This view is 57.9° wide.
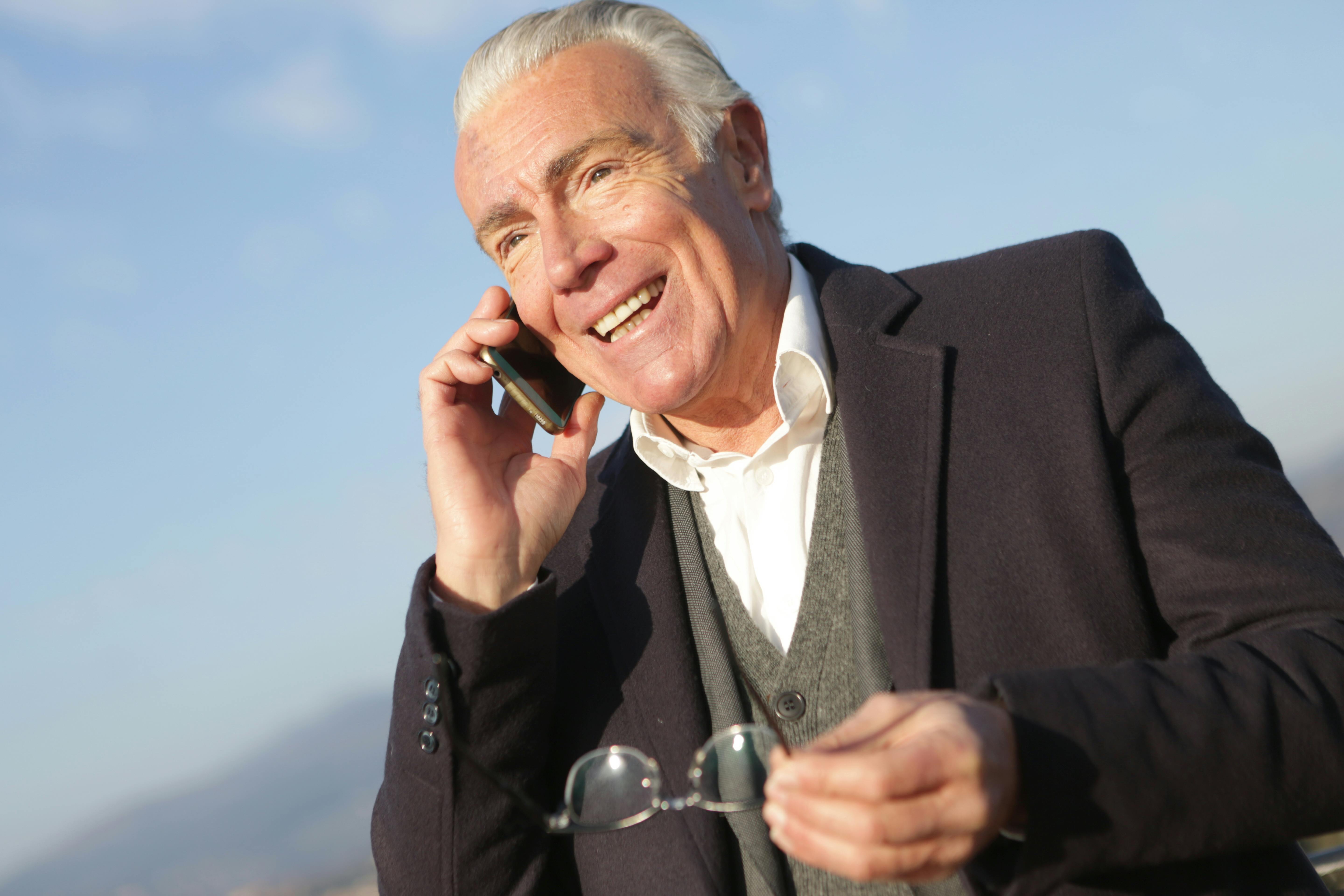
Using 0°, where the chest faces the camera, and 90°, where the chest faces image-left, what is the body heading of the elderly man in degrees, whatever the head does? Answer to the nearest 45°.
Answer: approximately 45°

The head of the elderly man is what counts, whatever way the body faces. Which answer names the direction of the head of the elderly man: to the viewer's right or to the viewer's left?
to the viewer's left
